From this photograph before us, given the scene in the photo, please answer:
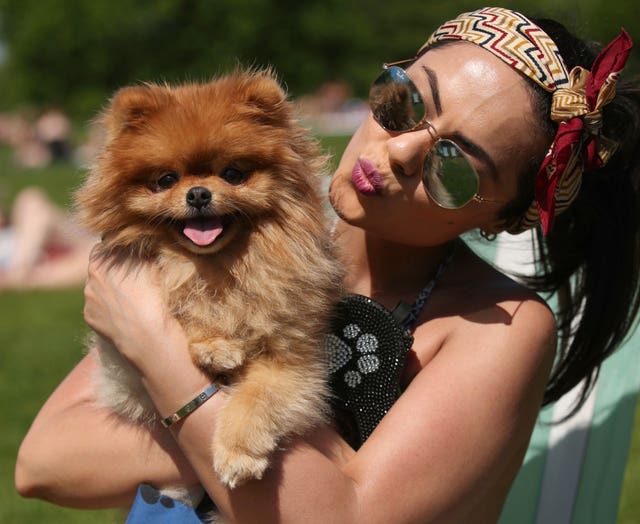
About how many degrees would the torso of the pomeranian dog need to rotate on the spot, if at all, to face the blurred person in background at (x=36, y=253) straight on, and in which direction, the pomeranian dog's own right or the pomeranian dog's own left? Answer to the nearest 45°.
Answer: approximately 180°

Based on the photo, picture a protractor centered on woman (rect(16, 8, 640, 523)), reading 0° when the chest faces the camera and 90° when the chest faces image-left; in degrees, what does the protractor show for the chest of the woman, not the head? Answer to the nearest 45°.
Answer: approximately 45°

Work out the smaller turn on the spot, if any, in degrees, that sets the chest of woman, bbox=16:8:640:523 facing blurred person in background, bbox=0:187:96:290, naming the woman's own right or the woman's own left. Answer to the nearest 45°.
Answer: approximately 90° to the woman's own right

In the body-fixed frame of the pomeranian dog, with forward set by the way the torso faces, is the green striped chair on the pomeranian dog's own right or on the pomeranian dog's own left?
on the pomeranian dog's own left

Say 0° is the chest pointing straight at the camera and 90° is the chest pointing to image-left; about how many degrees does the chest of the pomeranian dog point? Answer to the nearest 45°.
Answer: approximately 0°
